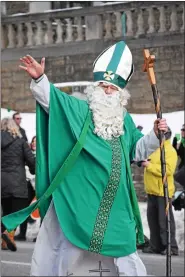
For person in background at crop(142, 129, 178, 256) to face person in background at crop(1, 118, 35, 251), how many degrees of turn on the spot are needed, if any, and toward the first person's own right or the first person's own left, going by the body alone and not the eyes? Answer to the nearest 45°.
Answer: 0° — they already face them

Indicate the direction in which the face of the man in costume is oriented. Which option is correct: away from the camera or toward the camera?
toward the camera

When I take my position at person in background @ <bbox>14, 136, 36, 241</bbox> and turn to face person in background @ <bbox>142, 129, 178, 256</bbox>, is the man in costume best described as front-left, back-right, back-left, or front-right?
front-right

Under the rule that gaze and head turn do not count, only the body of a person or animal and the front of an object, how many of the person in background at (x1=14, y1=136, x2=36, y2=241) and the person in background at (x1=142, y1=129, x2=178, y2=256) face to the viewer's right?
0

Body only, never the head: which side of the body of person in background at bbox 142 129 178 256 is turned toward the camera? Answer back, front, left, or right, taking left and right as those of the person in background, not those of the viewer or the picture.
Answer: left

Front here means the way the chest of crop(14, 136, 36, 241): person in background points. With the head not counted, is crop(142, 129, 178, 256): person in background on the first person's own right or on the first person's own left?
on the first person's own left

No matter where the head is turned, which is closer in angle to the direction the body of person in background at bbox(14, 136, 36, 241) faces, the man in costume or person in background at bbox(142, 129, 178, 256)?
the man in costume

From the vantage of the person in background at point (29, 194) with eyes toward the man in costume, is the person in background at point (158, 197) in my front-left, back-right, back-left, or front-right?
front-left
